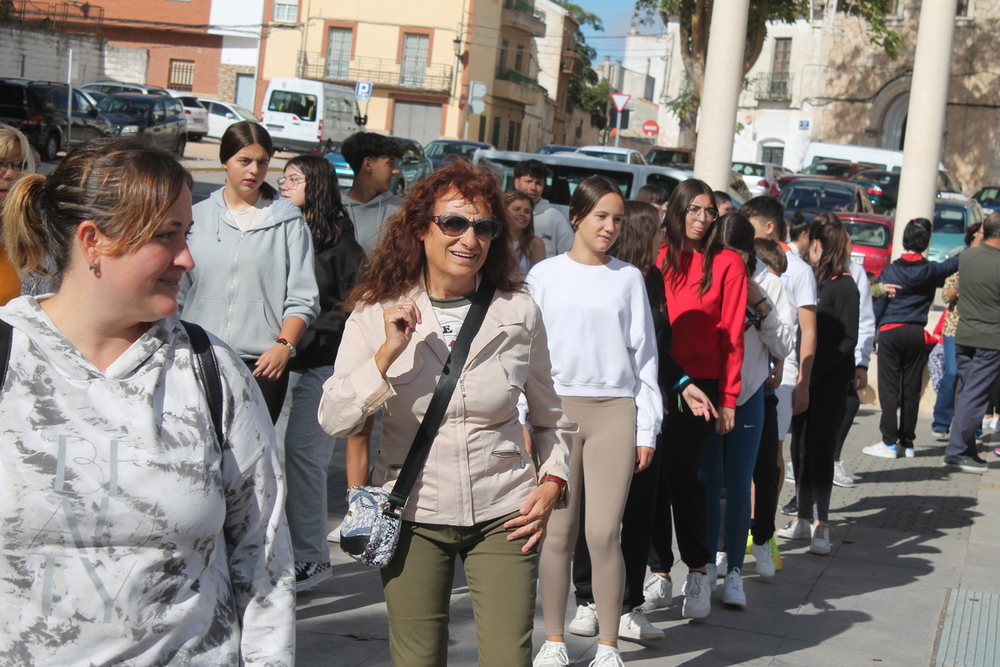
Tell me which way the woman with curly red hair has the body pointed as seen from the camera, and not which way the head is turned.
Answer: toward the camera

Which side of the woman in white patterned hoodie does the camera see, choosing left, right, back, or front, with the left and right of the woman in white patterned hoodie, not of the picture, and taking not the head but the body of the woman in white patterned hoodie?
front

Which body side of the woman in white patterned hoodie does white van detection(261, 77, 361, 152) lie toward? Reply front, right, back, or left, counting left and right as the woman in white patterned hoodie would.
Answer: back

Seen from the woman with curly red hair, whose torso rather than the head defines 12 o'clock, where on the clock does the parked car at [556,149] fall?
The parked car is roughly at 6 o'clock from the woman with curly red hair.

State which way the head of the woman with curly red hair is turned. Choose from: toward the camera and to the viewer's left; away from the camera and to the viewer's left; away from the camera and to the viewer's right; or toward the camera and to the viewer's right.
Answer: toward the camera and to the viewer's right

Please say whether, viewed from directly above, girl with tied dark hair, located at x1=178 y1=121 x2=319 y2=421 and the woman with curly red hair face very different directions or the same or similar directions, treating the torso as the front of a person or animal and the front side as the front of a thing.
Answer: same or similar directions

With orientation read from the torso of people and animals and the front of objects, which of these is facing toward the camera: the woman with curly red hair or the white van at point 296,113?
the woman with curly red hair

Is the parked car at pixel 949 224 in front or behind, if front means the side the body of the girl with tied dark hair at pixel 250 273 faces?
behind
